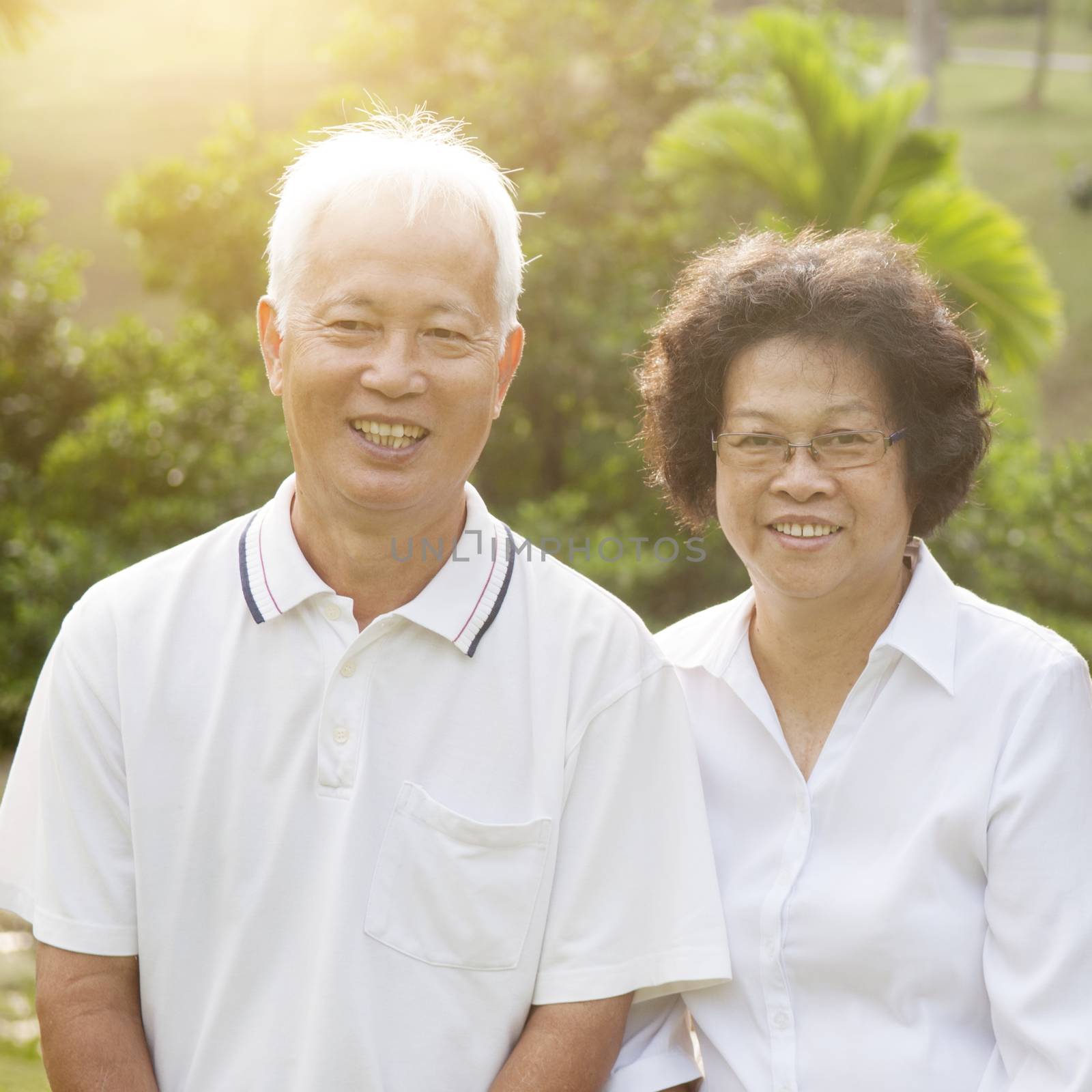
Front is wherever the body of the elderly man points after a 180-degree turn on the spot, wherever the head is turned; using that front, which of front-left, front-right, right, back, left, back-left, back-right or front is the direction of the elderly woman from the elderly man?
right

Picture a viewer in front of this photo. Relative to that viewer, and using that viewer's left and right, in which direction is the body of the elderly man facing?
facing the viewer

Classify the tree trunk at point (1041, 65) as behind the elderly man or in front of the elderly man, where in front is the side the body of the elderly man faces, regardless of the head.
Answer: behind

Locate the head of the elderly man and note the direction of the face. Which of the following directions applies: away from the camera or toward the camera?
toward the camera

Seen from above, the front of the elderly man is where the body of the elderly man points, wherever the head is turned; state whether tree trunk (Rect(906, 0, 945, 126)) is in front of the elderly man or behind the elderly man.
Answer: behind

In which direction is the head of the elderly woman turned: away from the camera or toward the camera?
toward the camera
